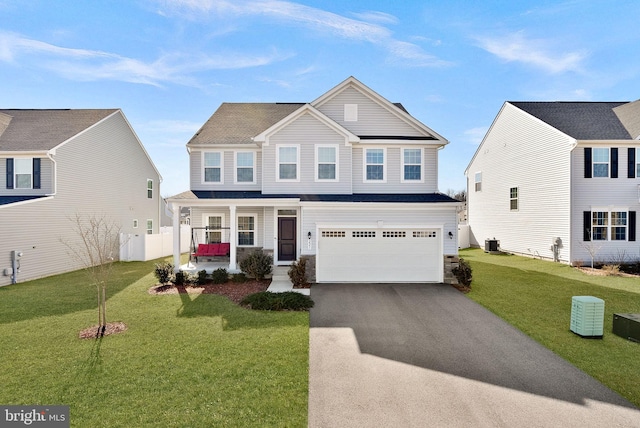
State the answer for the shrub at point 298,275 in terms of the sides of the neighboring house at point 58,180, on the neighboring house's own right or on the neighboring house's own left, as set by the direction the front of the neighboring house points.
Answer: on the neighboring house's own left

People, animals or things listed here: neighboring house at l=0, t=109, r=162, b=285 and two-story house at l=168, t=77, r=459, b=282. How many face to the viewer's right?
0

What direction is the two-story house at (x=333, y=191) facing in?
toward the camera

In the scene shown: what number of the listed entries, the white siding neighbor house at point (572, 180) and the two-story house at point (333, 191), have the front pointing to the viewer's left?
0

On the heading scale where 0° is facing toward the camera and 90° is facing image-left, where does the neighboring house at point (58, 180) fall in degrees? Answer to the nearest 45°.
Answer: approximately 45°

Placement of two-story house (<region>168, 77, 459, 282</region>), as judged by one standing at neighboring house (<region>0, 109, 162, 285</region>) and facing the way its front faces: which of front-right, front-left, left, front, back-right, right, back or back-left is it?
left

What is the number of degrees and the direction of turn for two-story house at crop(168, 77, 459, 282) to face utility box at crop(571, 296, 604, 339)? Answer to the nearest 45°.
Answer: approximately 45° to its left

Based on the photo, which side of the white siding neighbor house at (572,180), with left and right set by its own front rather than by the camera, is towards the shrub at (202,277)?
right

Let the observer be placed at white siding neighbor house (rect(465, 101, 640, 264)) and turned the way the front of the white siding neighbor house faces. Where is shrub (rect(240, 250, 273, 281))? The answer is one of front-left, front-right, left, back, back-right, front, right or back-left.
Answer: right

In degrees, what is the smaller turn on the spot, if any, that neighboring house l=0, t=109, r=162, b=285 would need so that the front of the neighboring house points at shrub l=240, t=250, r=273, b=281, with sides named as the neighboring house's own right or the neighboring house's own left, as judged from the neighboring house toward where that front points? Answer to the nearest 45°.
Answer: approximately 90° to the neighboring house's own left

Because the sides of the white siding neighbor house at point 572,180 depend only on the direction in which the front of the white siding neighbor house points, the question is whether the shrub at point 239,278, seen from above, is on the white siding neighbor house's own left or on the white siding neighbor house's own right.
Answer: on the white siding neighbor house's own right
